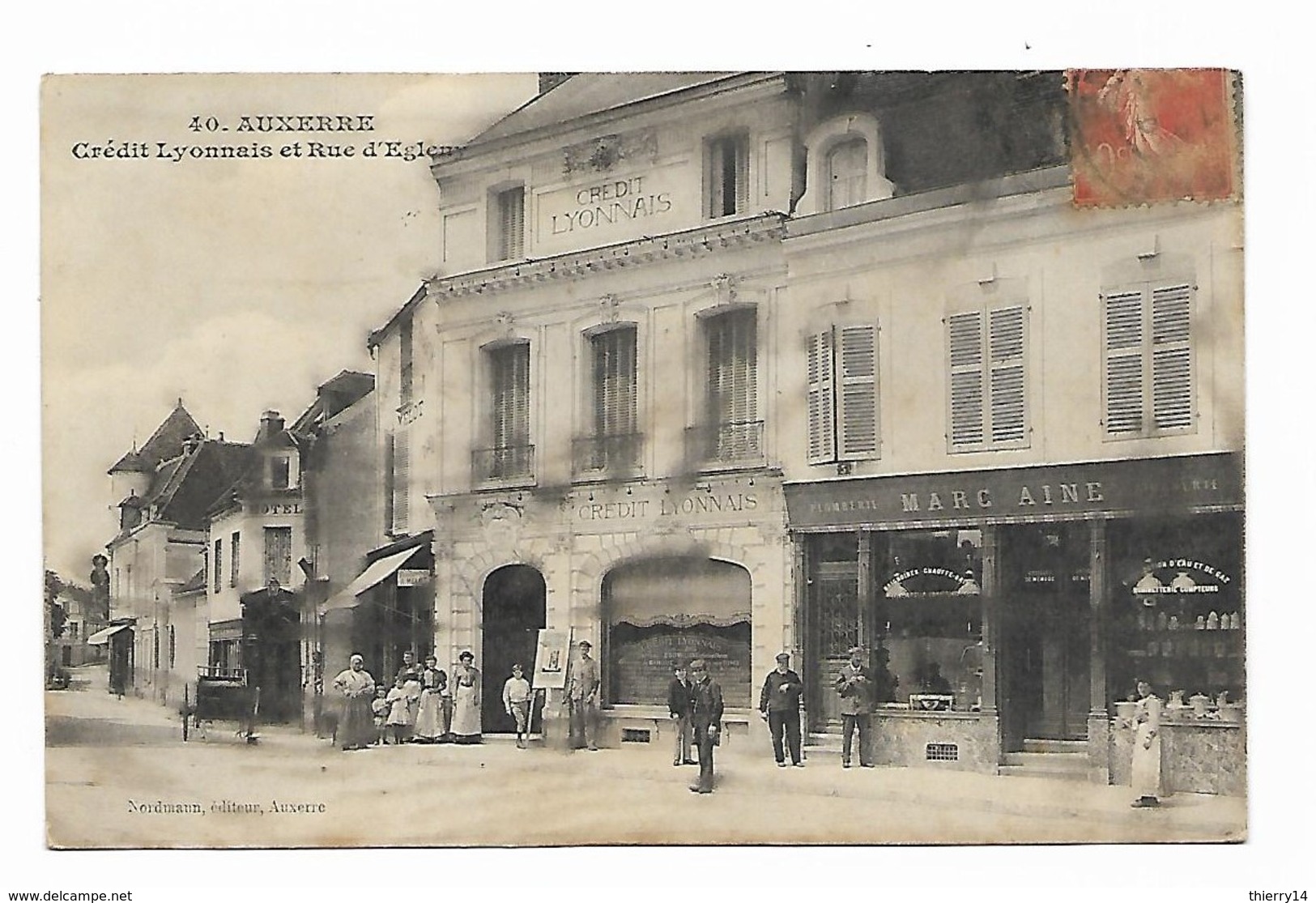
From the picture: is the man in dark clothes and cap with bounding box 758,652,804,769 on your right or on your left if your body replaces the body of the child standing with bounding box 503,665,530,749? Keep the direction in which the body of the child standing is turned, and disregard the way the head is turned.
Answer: on your left

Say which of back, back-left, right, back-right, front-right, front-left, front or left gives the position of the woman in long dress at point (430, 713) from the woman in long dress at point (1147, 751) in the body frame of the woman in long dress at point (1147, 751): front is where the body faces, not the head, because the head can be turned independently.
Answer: front-right

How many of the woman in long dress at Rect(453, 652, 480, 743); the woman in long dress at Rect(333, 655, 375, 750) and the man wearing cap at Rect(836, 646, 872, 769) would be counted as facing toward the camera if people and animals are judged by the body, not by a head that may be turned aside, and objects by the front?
3
